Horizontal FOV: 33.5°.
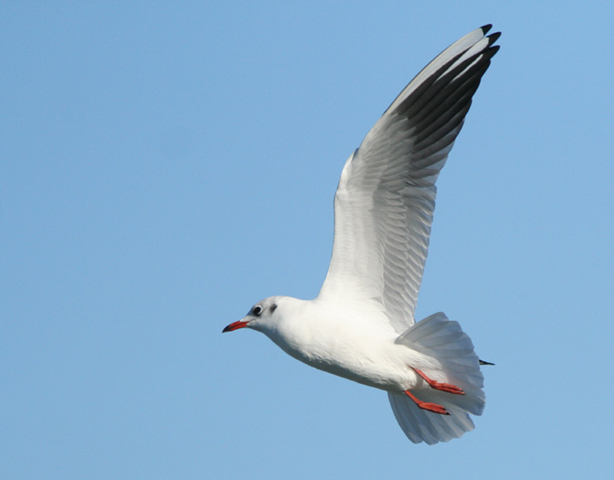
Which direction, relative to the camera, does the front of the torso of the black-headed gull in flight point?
to the viewer's left
